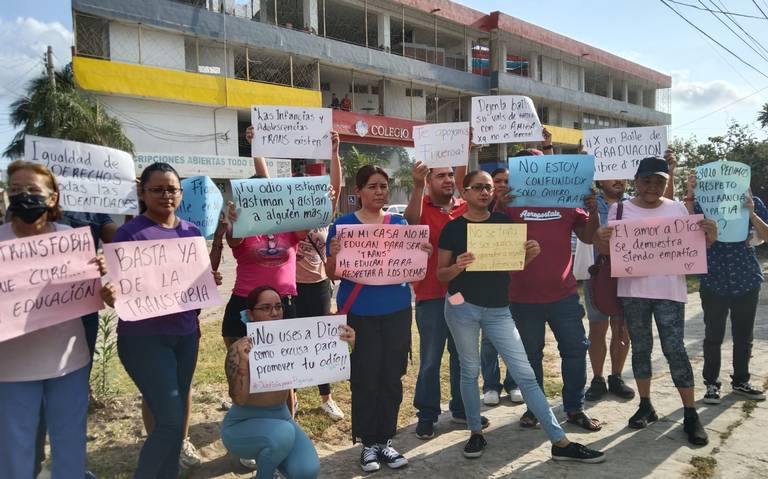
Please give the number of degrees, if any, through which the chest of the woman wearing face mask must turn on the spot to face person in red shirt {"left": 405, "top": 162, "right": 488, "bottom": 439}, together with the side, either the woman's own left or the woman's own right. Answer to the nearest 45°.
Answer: approximately 90° to the woman's own left

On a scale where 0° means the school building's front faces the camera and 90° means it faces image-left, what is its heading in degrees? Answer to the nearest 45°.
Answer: approximately 315°

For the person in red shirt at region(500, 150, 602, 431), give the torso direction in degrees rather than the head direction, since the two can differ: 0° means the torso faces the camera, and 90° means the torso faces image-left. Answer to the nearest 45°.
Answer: approximately 0°

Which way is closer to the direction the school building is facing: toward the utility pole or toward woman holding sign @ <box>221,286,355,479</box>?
the woman holding sign

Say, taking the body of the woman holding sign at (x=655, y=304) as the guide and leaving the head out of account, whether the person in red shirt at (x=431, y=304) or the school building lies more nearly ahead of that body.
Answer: the person in red shirt

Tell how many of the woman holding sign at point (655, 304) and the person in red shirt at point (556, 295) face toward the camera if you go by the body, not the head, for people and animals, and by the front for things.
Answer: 2

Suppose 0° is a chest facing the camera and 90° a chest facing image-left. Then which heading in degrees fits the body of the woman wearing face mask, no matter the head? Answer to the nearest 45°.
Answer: approximately 0°
